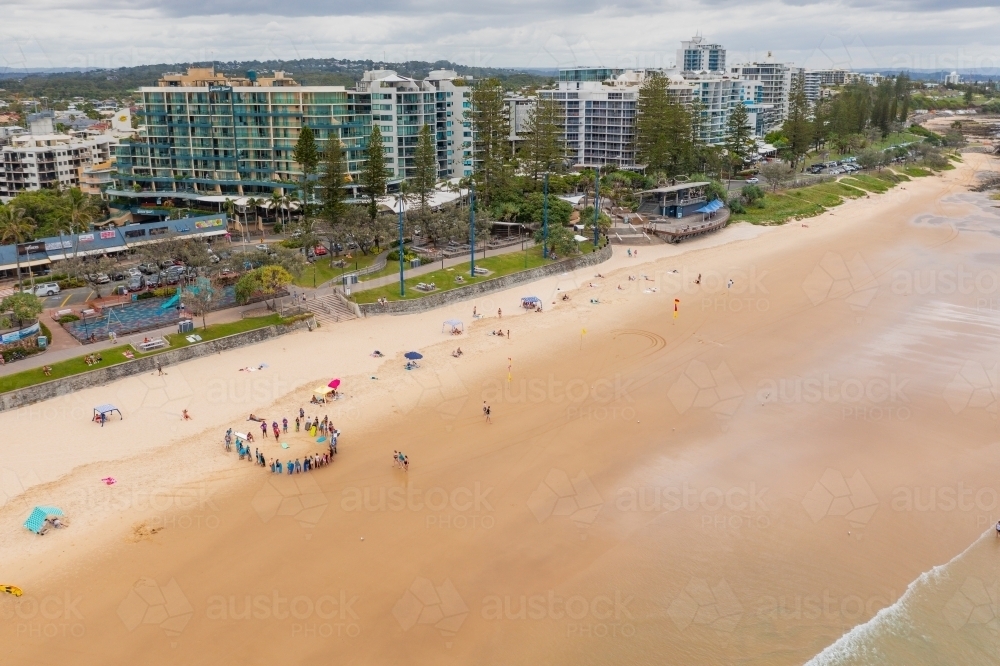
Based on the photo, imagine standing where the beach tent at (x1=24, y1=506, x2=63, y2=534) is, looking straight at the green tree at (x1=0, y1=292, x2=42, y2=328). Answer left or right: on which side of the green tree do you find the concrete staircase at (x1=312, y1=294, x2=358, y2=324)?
right

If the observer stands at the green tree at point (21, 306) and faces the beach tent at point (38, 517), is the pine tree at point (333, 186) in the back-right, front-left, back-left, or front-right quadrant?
back-left
